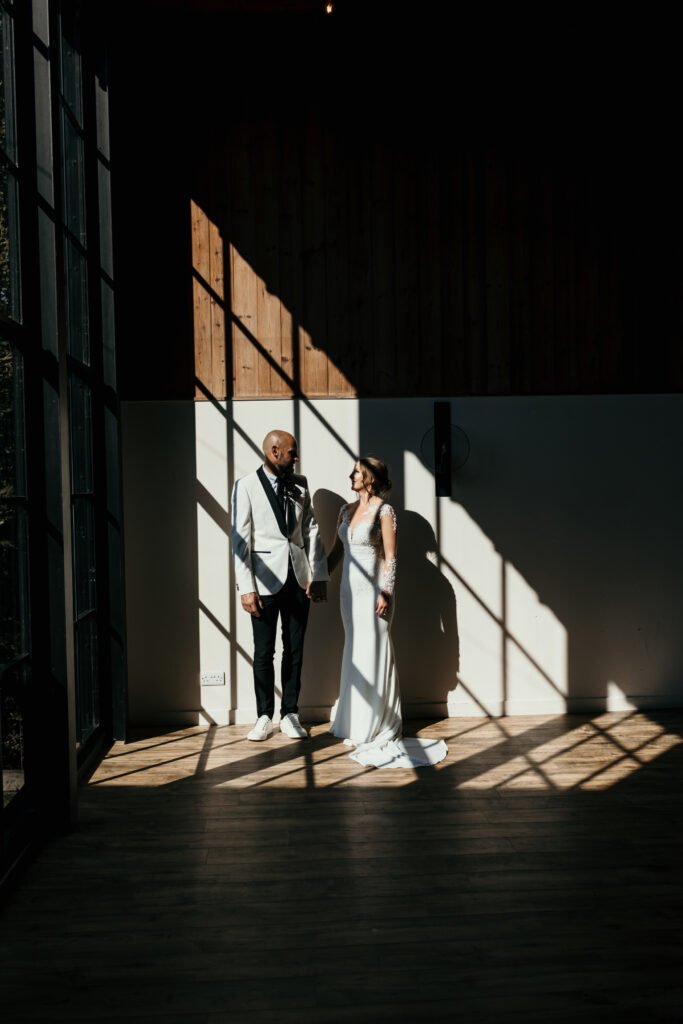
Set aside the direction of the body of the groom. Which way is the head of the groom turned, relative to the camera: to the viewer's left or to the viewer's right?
to the viewer's right

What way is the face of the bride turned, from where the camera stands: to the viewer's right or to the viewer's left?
to the viewer's left

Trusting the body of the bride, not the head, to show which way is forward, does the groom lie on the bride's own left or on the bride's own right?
on the bride's own right

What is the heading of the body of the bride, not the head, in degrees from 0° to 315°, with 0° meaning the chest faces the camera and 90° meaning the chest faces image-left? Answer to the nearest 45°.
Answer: approximately 45°
